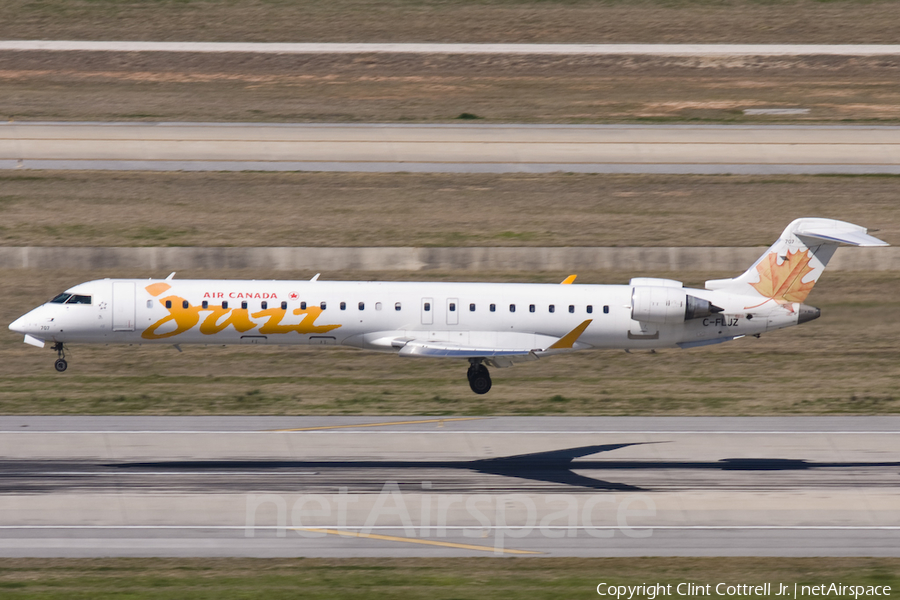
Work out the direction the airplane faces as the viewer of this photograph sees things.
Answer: facing to the left of the viewer
